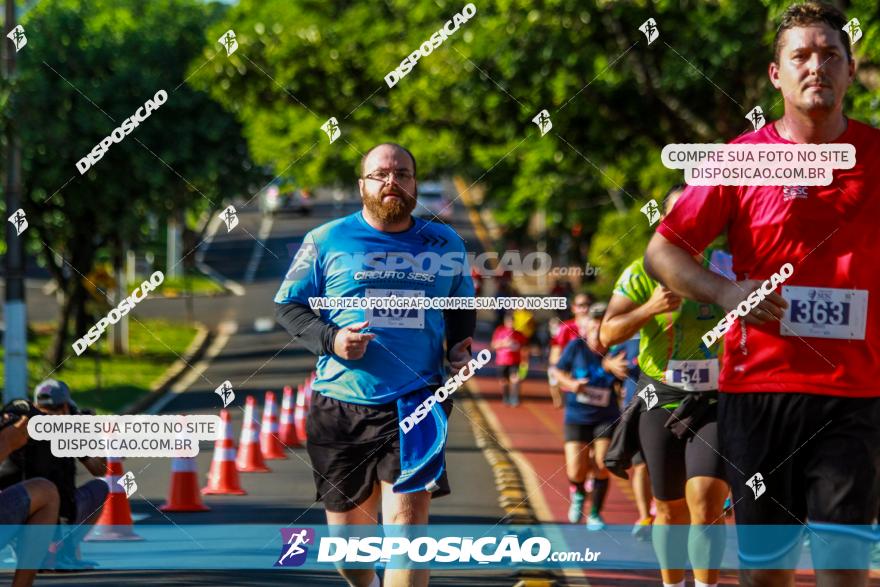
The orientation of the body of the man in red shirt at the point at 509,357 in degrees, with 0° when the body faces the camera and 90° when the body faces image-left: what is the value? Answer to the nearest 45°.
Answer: approximately 0°

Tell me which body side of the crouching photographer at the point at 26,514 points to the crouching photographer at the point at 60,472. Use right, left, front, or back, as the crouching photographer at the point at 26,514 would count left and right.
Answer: left

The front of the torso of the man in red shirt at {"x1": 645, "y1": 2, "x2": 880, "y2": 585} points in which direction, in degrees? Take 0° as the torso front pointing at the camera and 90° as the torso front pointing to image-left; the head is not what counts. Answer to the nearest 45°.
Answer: approximately 0°

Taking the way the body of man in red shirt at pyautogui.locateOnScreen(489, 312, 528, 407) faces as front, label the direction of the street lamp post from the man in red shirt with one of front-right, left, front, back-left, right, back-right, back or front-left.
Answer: front-right

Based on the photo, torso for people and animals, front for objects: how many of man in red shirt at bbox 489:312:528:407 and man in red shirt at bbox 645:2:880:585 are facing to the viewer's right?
0

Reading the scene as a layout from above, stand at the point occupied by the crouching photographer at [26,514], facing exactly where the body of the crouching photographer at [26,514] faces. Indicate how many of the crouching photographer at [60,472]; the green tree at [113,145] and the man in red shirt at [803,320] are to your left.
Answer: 2

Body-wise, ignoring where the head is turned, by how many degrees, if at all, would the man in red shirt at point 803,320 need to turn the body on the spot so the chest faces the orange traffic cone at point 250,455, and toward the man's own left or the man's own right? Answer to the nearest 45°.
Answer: approximately 135° to the man's own right

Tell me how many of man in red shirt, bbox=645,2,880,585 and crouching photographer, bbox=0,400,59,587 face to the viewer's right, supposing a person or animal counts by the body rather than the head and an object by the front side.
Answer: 1

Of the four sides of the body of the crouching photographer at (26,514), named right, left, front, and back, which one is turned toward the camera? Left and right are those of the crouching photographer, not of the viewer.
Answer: right
